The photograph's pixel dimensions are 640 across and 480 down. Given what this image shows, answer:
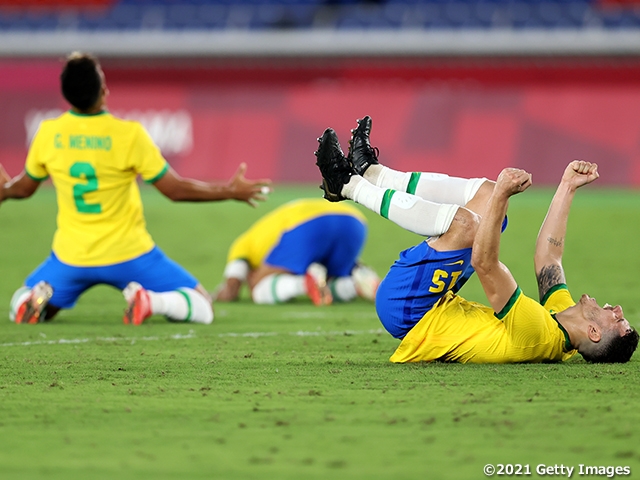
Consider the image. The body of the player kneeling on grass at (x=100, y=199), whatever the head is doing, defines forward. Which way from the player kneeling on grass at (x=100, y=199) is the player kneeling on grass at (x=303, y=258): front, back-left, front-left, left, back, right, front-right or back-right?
front-right

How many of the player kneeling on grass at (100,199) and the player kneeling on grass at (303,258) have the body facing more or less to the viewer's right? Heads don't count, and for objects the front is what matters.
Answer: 0

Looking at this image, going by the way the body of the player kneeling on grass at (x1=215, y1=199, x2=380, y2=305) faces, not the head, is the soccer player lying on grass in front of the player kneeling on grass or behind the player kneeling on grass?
behind

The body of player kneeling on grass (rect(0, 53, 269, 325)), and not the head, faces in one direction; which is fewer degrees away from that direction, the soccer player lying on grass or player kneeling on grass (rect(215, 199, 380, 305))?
the player kneeling on grass

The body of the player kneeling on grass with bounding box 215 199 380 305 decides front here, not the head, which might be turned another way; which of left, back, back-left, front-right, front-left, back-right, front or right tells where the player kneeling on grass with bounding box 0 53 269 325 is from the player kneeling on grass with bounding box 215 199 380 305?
left

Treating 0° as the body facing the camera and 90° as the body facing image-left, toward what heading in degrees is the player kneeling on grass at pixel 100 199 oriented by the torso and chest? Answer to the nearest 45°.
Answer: approximately 180°

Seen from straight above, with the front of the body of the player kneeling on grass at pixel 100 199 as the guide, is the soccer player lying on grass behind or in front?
behind

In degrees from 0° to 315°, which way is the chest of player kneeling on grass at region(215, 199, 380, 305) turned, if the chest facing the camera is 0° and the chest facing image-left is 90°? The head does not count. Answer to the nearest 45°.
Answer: approximately 135°
